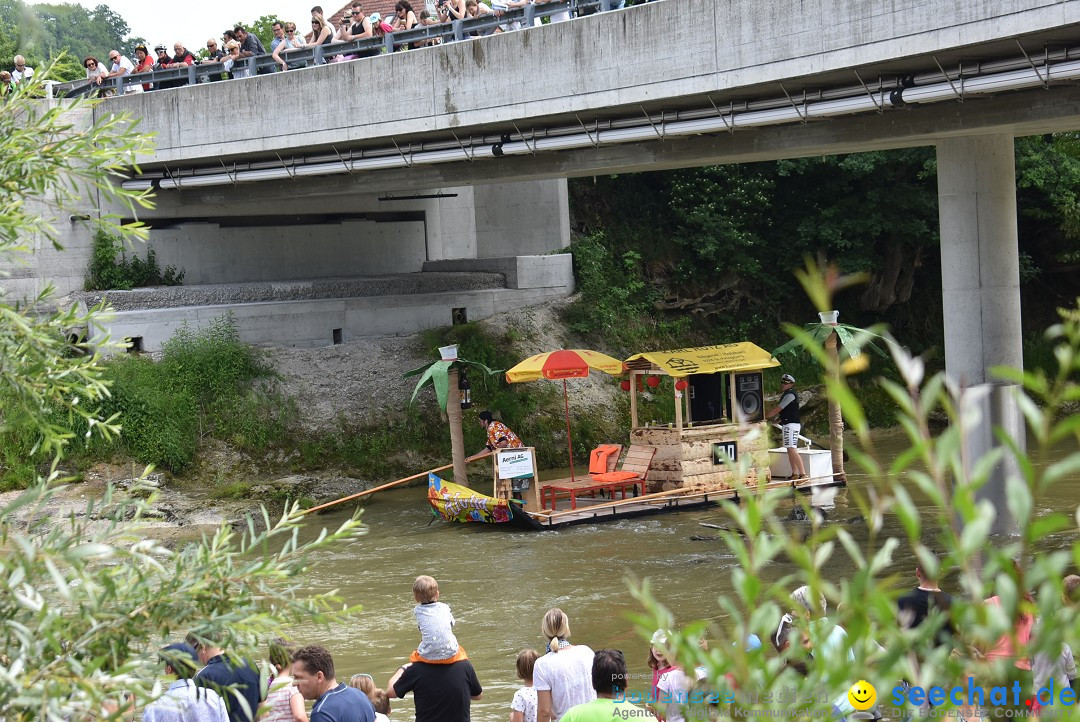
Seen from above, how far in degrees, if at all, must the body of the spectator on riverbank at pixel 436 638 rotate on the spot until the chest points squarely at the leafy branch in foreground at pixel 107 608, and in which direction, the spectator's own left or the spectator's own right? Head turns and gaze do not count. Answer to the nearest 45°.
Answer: approximately 180°

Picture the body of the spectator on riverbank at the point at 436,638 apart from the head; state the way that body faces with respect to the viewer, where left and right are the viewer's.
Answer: facing away from the viewer

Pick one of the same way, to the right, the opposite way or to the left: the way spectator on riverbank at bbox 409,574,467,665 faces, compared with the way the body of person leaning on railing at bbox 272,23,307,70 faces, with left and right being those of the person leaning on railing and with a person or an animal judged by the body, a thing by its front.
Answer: the opposite way

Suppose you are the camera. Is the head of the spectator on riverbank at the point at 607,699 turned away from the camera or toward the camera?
away from the camera

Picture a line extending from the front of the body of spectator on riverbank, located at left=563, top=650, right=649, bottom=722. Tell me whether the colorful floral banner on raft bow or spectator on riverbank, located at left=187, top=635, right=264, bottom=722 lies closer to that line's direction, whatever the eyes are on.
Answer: the colorful floral banner on raft bow

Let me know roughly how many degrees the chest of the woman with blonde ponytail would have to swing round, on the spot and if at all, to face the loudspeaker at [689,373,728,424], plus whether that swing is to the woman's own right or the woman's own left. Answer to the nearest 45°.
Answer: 0° — they already face it

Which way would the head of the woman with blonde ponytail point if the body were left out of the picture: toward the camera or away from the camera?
away from the camera

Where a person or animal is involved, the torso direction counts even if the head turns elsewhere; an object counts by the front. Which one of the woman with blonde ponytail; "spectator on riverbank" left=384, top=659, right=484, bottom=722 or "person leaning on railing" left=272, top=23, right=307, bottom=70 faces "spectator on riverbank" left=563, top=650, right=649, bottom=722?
the person leaning on railing

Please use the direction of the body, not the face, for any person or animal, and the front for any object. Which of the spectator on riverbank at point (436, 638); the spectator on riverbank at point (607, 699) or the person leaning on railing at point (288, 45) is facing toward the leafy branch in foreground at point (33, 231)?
the person leaning on railing

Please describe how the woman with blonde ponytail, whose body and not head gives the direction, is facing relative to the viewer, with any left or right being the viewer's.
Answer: facing away from the viewer

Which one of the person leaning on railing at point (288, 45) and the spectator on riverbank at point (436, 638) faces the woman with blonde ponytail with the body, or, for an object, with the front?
the person leaning on railing

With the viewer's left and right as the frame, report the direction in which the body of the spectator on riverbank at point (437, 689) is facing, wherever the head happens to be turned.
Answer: facing away from the viewer

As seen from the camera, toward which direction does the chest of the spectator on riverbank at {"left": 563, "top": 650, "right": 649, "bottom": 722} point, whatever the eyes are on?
away from the camera
